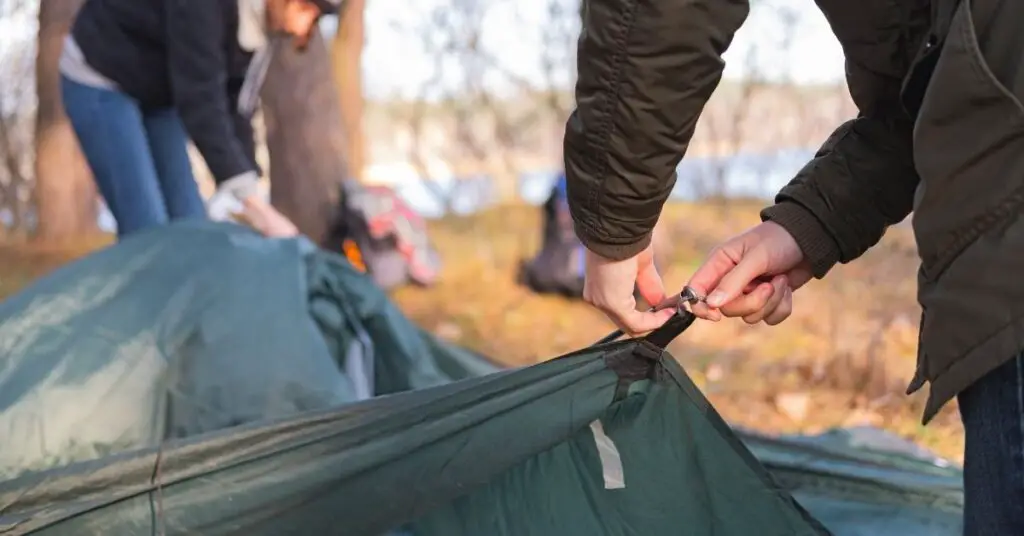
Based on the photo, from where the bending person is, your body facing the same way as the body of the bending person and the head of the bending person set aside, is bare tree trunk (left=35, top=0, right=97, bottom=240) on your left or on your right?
on your left

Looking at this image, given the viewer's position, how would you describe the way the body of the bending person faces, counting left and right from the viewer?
facing to the right of the viewer

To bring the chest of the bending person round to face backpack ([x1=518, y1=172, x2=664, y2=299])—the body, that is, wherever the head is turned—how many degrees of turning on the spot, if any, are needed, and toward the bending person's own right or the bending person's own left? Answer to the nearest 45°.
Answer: approximately 45° to the bending person's own left

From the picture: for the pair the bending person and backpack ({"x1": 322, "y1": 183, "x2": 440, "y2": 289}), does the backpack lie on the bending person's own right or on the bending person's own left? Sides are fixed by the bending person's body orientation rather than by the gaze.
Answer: on the bending person's own left

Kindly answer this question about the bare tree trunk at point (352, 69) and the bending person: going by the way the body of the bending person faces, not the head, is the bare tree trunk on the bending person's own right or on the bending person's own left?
on the bending person's own left
